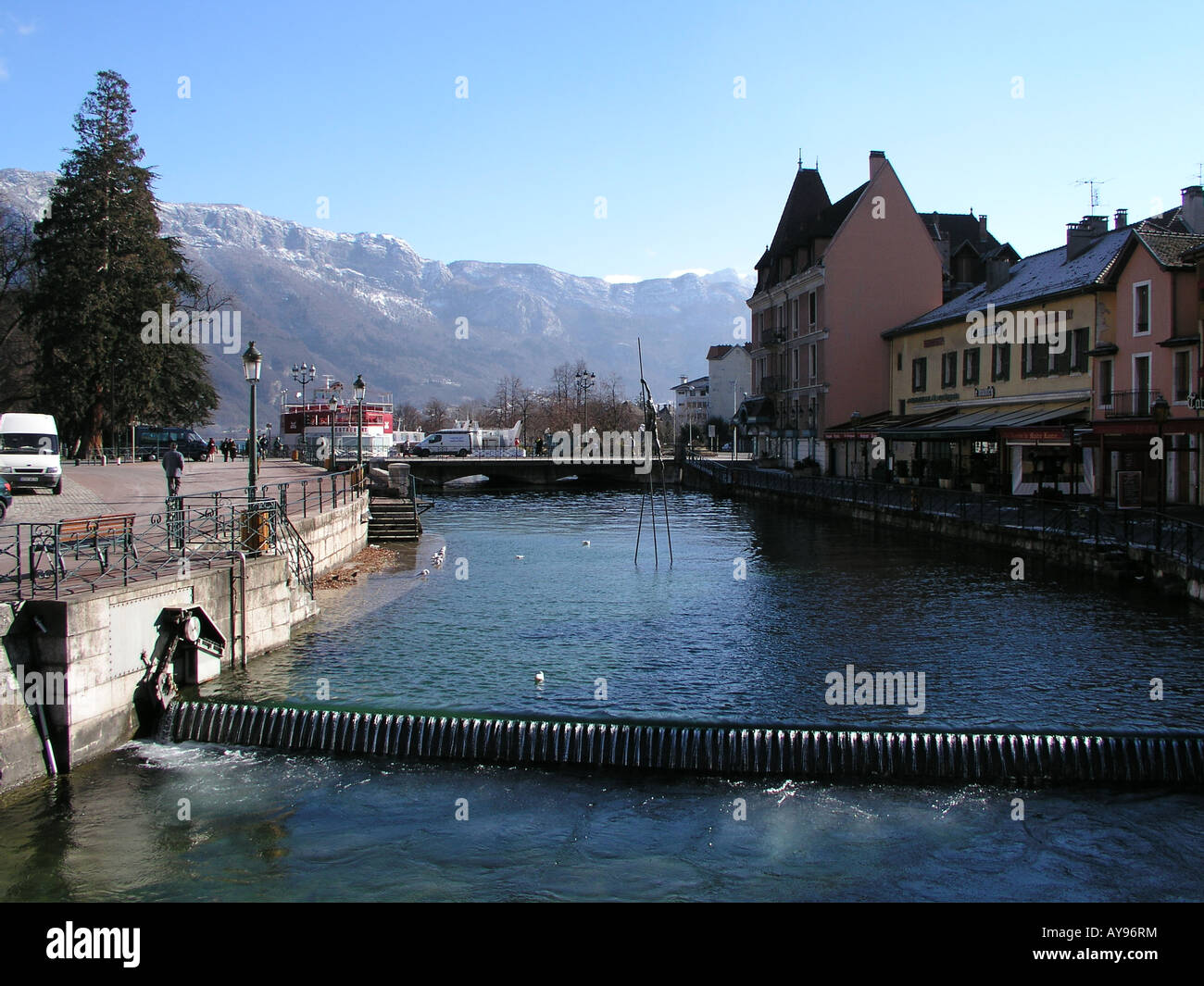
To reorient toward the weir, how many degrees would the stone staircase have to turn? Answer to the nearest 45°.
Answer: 0° — it already faces it

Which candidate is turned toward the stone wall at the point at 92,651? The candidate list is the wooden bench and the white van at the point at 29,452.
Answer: the white van

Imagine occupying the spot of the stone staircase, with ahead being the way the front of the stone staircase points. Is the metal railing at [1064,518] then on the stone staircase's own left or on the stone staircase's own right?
on the stone staircase's own left

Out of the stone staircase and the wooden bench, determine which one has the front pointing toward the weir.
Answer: the stone staircase

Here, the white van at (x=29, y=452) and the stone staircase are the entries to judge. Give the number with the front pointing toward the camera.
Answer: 2
